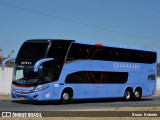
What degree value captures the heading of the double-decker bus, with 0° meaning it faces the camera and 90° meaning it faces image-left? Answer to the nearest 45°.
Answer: approximately 45°
